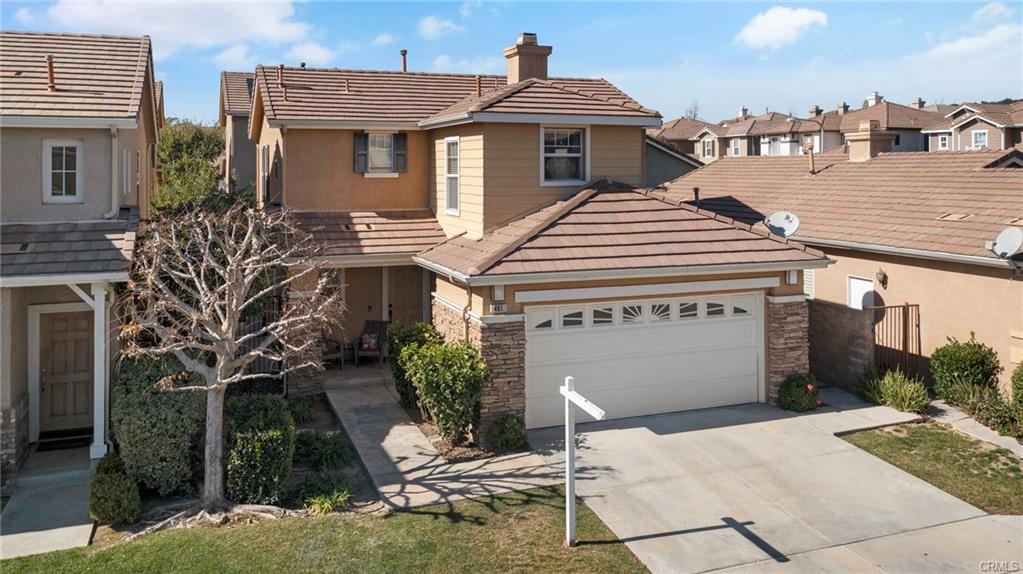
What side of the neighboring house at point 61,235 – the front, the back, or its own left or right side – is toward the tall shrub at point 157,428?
front

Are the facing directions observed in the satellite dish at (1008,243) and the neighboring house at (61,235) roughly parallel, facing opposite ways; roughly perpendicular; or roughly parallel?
roughly perpendicular

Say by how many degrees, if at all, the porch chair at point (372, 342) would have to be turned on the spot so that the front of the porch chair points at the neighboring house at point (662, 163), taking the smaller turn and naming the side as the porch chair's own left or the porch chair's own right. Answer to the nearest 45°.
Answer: approximately 180°

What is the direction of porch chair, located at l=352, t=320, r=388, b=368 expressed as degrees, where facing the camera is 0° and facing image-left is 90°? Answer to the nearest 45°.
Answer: approximately 45°

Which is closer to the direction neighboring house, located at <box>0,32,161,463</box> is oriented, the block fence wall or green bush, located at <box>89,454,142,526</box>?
the green bush

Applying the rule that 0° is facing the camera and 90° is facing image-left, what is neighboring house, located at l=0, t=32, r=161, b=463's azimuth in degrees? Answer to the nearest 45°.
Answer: approximately 0°

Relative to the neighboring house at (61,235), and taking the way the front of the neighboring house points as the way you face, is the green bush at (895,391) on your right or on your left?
on your left

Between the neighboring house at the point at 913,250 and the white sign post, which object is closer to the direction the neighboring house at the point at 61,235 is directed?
the white sign post

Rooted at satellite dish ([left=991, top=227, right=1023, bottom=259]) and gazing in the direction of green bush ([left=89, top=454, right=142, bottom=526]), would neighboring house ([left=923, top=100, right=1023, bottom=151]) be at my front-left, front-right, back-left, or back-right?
back-right

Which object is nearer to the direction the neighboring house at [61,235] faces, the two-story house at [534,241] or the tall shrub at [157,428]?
the tall shrub

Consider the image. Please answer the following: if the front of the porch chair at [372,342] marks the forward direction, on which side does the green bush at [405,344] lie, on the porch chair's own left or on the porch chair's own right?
on the porch chair's own left

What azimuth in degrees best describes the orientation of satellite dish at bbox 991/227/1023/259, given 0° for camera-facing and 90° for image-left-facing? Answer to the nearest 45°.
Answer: approximately 45°
